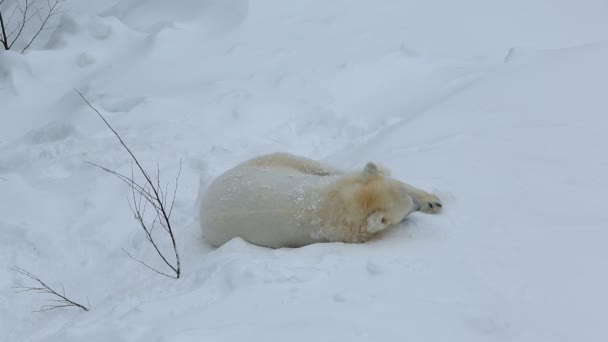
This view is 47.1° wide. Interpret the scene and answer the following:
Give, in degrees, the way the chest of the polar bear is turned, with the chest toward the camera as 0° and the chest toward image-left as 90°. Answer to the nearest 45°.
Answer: approximately 270°

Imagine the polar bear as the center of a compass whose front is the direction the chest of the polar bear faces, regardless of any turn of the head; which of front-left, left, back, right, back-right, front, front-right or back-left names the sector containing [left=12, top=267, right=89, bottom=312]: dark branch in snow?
back

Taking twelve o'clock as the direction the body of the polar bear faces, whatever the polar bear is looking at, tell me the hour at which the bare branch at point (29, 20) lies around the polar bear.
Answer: The bare branch is roughly at 8 o'clock from the polar bear.
